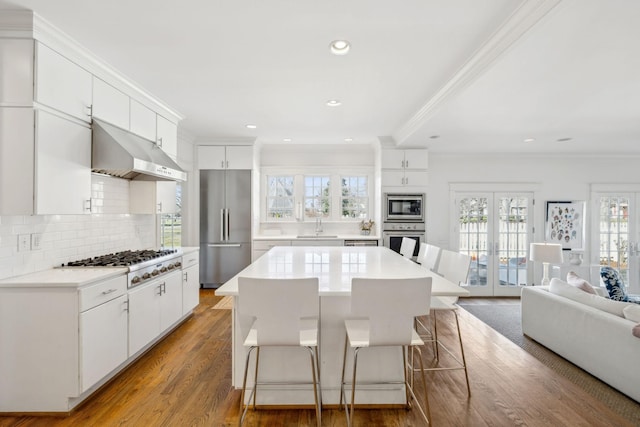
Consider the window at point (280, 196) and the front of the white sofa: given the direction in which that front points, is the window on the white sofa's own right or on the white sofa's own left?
on the white sofa's own left

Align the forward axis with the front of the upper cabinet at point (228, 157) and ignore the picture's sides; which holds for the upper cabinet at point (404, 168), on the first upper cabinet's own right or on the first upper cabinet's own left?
on the first upper cabinet's own left

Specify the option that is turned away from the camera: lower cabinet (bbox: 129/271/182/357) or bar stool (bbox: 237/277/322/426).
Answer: the bar stool

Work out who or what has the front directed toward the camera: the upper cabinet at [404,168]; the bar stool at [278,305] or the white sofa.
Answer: the upper cabinet

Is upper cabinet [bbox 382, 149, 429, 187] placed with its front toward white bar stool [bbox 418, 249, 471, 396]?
yes

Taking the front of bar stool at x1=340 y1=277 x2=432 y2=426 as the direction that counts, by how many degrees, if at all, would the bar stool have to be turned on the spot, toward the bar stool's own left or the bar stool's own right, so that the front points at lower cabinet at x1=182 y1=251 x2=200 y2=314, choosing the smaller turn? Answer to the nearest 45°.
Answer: approximately 45° to the bar stool's own left

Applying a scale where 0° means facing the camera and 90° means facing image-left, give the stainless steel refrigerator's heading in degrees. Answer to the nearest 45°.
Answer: approximately 0°

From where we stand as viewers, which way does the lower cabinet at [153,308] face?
facing the viewer and to the right of the viewer

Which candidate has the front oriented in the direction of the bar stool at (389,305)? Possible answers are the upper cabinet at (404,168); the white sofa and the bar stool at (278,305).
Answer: the upper cabinet

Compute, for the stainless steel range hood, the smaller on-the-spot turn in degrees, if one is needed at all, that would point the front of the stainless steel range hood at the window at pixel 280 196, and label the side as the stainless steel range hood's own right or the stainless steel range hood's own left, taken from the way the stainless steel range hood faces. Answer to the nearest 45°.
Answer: approximately 90° to the stainless steel range hood's own left

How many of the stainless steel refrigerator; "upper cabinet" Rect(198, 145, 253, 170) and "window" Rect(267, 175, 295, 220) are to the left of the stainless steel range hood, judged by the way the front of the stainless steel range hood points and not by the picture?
3

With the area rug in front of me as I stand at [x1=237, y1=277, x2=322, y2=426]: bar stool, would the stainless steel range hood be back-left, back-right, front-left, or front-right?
back-left

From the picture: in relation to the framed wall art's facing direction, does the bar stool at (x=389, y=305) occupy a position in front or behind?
in front

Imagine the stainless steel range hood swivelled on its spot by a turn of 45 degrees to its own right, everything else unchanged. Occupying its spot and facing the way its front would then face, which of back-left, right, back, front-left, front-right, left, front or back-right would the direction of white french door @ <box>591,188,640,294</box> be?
left

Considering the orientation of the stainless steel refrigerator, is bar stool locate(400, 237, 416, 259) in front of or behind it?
in front

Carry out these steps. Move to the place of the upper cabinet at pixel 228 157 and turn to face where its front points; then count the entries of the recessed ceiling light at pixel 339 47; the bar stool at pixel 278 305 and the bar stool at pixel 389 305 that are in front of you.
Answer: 3

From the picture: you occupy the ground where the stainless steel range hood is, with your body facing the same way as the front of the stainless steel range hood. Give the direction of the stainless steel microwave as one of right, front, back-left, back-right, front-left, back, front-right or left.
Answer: front-left
